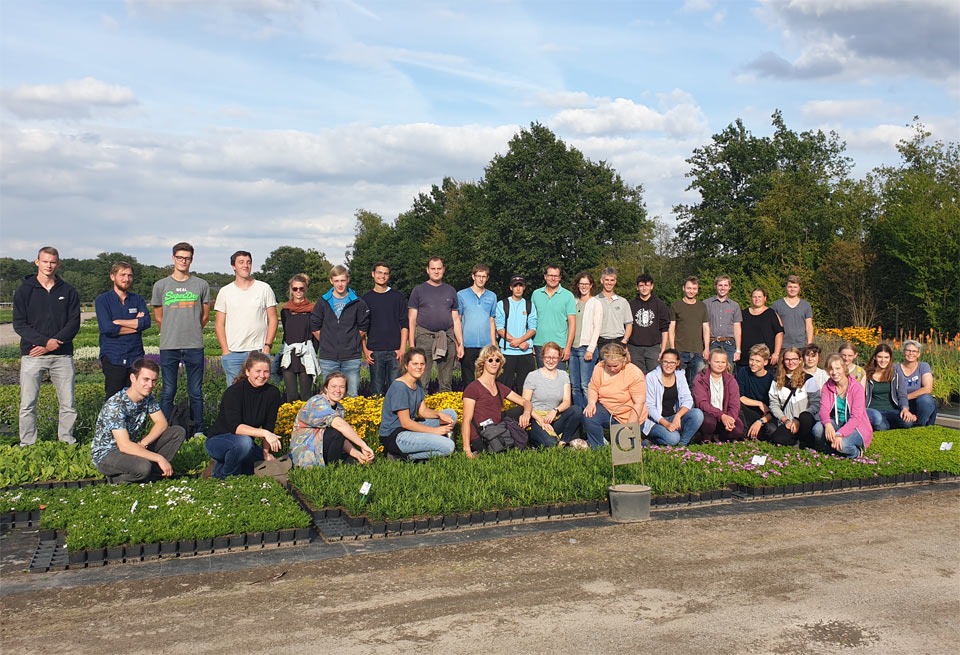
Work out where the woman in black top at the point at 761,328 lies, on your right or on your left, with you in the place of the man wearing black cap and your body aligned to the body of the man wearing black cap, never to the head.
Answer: on your left

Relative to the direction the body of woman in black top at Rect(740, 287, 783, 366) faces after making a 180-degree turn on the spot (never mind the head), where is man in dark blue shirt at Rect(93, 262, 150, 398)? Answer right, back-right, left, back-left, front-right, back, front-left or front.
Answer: back-left

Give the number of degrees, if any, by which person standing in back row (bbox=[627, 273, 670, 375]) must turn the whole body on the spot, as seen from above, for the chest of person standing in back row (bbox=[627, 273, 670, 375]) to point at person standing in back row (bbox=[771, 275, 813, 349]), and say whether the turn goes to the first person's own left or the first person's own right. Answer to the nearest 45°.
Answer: approximately 90° to the first person's own left

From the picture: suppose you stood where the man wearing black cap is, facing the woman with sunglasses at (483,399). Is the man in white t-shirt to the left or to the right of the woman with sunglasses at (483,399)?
right

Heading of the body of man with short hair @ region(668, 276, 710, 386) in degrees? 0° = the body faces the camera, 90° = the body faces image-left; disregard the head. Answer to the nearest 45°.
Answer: approximately 0°

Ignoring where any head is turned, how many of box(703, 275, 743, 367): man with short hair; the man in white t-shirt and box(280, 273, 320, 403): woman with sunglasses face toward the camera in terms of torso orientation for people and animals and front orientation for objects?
3

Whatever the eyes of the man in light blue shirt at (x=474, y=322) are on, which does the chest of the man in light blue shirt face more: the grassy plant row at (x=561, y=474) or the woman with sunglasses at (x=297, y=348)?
the grassy plant row

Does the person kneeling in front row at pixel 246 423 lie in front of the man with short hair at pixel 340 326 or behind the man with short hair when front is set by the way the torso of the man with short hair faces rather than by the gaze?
in front

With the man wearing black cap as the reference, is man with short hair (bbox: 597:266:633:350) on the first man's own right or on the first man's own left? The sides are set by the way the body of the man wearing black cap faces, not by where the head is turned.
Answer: on the first man's own left

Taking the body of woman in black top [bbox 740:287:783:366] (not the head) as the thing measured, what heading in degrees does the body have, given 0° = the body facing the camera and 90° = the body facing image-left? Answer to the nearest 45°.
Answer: approximately 0°

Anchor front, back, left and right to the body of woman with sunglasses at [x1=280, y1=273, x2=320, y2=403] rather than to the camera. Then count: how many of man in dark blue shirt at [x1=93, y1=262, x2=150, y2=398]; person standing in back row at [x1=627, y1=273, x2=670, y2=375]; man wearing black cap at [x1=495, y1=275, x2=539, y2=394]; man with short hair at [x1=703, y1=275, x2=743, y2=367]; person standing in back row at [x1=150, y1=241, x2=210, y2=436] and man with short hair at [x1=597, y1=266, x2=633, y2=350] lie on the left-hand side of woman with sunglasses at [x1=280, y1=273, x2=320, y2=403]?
4

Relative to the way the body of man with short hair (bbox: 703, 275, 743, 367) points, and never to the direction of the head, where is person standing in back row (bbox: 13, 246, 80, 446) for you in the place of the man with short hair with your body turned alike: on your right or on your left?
on your right
